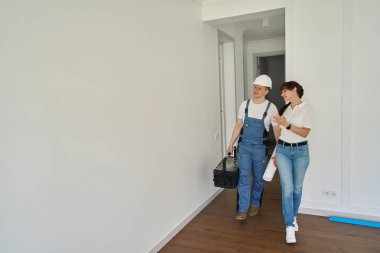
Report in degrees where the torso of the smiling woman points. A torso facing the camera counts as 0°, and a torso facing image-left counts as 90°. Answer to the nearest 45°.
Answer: approximately 0°
